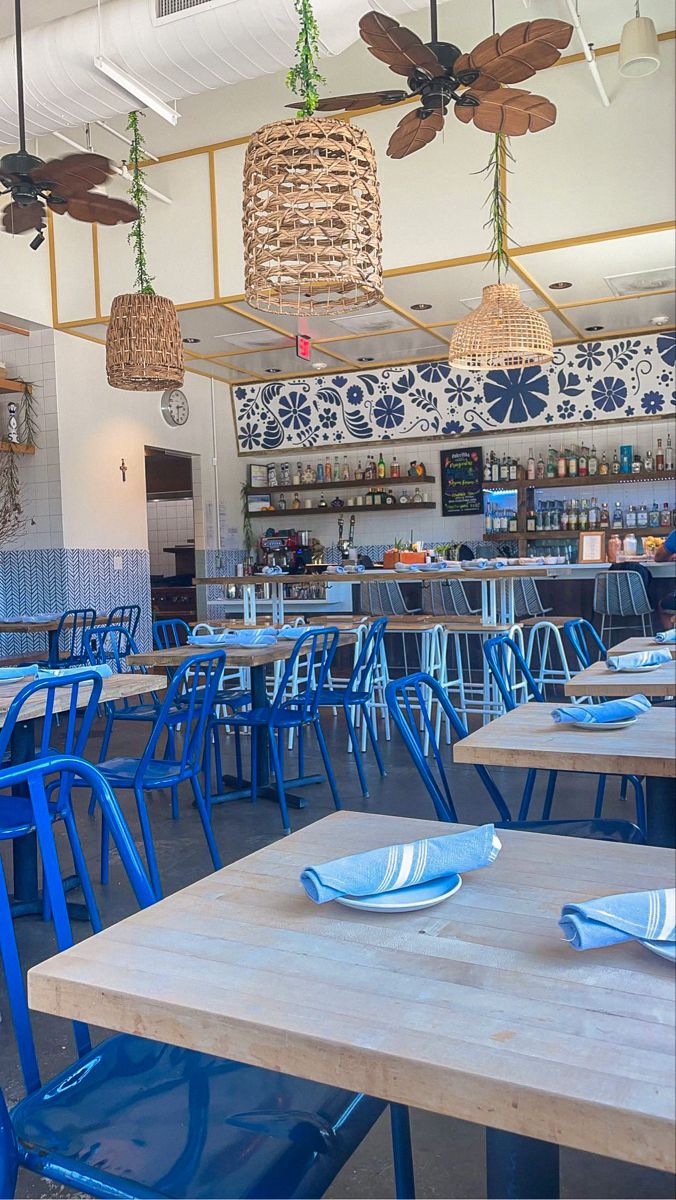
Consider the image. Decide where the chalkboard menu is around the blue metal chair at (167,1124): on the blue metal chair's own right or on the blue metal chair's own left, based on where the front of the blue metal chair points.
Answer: on the blue metal chair's own left

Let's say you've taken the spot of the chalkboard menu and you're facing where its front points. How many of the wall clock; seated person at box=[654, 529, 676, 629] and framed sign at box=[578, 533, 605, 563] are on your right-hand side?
1

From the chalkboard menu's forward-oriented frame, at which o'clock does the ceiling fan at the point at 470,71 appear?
The ceiling fan is roughly at 12 o'clock from the chalkboard menu.

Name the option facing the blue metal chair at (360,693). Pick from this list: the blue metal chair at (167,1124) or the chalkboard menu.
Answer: the chalkboard menu

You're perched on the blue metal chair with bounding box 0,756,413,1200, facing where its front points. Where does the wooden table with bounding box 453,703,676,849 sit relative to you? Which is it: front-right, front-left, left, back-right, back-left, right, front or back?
left

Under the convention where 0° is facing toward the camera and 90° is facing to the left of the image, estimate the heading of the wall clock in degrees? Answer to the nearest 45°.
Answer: approximately 315°

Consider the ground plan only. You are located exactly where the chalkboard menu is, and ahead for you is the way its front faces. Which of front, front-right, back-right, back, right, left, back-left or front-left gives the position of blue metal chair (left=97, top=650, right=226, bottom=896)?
front

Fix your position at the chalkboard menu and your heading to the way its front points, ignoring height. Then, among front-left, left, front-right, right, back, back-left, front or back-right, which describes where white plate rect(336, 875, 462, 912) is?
front

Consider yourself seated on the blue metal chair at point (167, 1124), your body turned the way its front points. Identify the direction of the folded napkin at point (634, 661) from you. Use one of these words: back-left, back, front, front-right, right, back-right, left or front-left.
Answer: left

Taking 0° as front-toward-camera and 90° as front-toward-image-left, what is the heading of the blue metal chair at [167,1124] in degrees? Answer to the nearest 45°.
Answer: approximately 315°

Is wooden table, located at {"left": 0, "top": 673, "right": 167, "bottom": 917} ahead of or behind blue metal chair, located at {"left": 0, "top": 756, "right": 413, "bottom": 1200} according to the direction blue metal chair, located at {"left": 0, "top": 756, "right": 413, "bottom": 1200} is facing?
behind

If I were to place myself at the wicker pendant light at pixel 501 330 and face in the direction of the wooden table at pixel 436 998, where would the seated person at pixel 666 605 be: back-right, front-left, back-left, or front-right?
back-left

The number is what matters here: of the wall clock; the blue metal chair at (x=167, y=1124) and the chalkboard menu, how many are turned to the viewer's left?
0

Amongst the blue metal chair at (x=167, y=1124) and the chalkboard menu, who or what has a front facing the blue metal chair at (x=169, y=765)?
the chalkboard menu

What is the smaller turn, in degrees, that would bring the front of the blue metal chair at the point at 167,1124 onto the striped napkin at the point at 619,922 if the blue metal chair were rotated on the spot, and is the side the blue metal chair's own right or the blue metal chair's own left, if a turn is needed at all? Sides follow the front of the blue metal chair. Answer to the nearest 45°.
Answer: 0° — it already faces it

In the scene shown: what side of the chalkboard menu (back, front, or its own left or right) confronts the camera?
front
